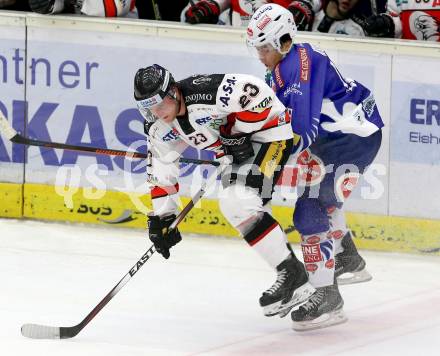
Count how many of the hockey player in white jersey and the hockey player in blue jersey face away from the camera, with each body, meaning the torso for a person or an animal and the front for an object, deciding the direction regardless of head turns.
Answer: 0

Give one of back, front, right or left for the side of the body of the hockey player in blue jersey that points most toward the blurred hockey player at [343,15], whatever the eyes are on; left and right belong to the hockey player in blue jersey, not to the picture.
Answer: right

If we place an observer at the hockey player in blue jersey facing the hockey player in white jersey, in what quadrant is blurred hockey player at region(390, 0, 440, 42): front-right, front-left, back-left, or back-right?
back-right

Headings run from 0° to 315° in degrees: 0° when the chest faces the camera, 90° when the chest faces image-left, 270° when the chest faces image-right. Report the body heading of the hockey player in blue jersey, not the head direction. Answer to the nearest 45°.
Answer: approximately 90°

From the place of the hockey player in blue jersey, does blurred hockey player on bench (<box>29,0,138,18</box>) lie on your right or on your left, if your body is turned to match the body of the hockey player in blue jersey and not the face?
on your right

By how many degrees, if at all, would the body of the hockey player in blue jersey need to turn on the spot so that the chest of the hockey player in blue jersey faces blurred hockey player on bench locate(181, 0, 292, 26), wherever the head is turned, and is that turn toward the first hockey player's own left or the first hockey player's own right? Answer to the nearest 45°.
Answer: approximately 90° to the first hockey player's own right

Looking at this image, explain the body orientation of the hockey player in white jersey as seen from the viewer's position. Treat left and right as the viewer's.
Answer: facing the viewer and to the left of the viewer

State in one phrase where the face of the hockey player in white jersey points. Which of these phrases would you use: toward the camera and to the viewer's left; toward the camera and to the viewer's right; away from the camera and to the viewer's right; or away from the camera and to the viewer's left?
toward the camera and to the viewer's left
